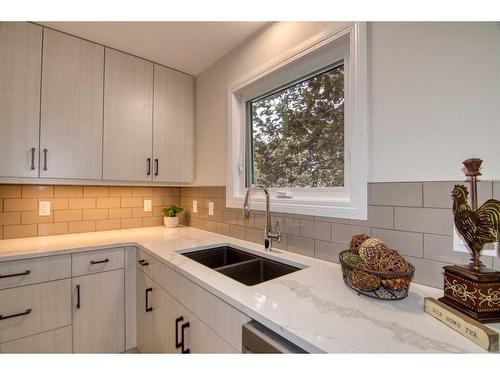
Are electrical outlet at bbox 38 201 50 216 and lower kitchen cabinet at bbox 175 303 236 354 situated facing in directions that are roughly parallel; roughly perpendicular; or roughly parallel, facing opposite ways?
roughly perpendicular

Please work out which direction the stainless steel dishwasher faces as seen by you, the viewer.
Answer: facing the viewer and to the left of the viewer

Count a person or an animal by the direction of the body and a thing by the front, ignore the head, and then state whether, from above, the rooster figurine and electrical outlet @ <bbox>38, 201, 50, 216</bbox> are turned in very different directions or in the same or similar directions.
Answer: very different directions

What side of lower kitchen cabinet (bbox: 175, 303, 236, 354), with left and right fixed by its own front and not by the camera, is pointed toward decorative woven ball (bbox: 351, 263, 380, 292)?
left

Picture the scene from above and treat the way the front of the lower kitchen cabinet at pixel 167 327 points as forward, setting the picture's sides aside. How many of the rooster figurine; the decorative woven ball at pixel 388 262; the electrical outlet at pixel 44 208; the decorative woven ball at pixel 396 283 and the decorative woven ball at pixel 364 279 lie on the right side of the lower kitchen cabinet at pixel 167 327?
1

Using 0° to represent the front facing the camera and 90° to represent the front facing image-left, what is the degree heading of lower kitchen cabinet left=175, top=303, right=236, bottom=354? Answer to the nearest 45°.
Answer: approximately 45°

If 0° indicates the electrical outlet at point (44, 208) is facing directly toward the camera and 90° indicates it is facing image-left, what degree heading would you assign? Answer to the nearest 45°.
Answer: approximately 0°

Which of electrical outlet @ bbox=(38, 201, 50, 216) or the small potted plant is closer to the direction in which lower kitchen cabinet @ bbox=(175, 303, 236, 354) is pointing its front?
the electrical outlet

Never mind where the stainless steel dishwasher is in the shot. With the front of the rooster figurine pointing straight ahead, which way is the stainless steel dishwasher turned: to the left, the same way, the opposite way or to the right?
to the left

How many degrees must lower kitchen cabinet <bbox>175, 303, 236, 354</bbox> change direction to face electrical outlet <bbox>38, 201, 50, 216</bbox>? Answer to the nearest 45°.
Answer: approximately 90° to its right

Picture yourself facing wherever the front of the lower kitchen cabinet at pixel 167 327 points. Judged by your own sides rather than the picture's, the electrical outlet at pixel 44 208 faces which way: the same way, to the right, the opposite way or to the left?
to the left

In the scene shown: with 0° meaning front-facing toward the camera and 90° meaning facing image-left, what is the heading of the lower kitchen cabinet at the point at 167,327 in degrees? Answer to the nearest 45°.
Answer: approximately 45°

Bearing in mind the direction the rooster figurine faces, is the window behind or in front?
in front

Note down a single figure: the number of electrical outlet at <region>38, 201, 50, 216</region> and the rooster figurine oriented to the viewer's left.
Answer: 1

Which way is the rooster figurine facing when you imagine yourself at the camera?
facing to the left of the viewer

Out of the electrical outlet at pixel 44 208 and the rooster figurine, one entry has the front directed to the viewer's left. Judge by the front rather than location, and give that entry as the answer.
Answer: the rooster figurine
